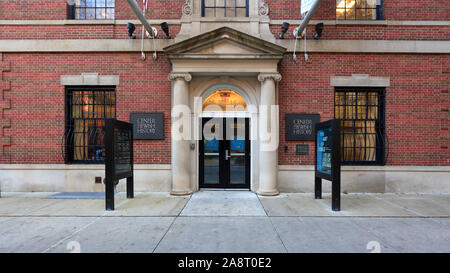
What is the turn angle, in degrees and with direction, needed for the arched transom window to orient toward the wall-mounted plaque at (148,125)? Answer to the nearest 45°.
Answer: approximately 90° to its right

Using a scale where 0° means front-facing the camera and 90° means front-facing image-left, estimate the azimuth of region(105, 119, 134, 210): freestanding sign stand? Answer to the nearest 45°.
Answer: approximately 315°

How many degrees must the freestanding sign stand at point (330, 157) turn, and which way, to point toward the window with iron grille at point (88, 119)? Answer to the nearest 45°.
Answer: approximately 45° to its right

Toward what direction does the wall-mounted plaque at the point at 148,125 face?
toward the camera

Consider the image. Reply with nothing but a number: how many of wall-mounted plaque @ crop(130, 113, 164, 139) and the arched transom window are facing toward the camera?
2

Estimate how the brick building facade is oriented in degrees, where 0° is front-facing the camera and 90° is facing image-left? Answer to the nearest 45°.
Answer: approximately 0°

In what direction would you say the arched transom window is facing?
toward the camera
